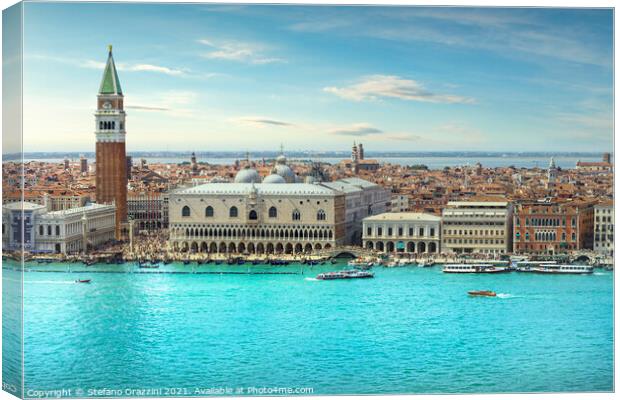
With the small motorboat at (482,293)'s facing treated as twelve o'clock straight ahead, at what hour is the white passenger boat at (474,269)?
The white passenger boat is roughly at 3 o'clock from the small motorboat.

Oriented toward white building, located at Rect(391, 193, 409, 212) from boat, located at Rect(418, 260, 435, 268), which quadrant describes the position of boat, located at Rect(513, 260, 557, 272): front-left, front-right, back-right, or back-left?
back-right

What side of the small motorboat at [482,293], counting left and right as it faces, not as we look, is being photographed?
left

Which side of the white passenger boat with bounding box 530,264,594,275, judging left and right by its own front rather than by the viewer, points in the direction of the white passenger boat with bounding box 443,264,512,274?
front

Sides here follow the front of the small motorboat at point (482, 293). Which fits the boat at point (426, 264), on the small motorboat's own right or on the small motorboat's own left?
on the small motorboat's own right

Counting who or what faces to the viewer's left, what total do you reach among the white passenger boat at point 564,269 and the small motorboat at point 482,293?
2

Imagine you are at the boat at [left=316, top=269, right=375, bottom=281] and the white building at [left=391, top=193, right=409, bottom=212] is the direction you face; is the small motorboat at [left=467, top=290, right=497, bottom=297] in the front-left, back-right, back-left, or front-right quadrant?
back-right

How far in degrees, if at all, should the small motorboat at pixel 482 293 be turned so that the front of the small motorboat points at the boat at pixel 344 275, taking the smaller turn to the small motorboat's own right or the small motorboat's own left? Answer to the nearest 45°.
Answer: approximately 45° to the small motorboat's own right

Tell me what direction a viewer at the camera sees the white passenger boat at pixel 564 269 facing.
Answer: facing to the left of the viewer

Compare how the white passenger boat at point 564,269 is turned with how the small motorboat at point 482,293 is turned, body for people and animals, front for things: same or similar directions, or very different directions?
same or similar directions
